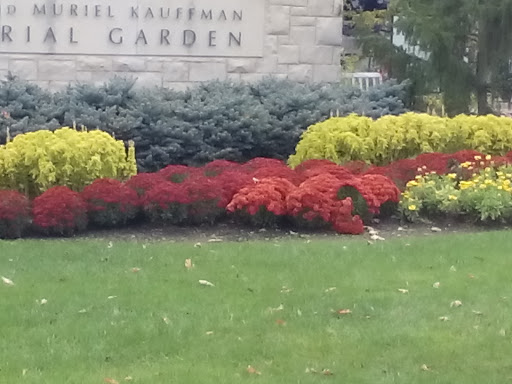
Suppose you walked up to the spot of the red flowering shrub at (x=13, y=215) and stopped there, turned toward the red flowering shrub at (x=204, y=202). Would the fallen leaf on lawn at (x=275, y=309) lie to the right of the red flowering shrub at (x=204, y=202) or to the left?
right

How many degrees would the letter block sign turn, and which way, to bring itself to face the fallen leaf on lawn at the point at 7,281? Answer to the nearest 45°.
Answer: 0° — it already faces it

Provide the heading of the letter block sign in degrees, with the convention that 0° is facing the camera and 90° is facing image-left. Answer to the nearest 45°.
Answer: approximately 0°

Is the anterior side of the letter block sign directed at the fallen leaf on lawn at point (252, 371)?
yes

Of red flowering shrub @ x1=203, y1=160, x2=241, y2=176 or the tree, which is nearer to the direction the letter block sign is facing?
the red flowering shrub

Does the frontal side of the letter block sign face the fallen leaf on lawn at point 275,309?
yes

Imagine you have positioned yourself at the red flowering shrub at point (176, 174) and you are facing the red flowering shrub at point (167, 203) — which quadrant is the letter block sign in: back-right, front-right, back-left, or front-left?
back-right

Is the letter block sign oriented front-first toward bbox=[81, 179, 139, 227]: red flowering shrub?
yes

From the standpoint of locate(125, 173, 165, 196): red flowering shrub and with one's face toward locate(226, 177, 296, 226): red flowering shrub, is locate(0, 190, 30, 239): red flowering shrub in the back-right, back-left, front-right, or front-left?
back-right

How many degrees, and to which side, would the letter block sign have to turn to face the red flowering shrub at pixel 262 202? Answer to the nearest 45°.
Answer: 0° — it already faces it

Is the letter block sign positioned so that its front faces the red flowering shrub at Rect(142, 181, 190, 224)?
yes
